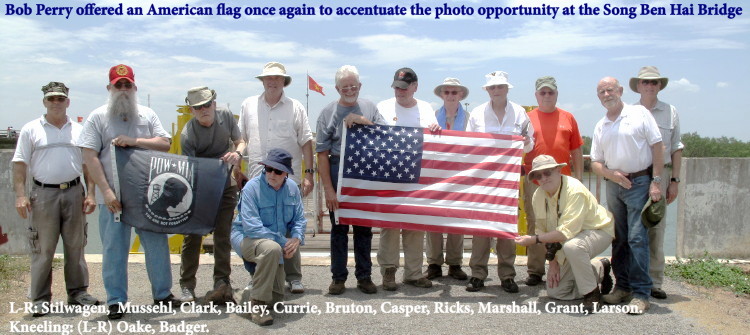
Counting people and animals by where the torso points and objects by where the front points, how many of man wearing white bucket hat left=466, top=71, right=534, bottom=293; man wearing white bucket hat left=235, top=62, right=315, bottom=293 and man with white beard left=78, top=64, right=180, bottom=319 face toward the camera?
3

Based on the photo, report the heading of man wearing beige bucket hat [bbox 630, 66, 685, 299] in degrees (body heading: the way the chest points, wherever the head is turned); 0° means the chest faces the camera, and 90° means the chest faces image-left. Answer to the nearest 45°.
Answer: approximately 0°

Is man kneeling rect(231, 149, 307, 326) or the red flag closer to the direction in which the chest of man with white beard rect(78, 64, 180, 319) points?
the man kneeling

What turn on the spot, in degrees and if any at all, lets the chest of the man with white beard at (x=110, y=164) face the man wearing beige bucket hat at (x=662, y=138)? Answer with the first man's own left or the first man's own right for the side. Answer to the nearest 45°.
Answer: approximately 90° to the first man's own left

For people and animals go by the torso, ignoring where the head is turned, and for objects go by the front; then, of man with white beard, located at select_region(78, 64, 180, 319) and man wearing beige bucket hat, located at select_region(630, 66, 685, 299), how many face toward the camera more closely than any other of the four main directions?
2

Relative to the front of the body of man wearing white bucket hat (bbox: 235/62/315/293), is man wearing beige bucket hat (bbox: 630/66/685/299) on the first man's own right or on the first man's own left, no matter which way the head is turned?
on the first man's own left

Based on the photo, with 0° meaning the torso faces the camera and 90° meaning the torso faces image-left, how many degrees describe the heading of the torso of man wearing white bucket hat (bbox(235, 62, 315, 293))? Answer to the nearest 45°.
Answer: approximately 0°

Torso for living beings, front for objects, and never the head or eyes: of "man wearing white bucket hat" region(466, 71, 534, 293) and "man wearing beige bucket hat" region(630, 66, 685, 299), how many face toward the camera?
2

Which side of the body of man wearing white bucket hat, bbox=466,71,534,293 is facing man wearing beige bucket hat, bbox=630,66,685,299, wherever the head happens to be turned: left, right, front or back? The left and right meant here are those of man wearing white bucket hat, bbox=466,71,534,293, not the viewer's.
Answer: left

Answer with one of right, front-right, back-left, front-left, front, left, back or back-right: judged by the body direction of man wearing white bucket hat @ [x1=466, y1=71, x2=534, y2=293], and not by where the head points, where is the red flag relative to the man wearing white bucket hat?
back-right
